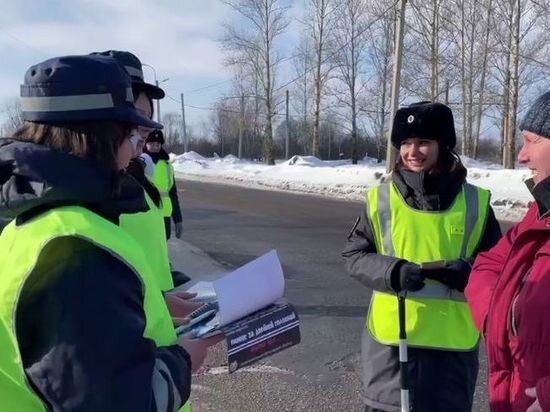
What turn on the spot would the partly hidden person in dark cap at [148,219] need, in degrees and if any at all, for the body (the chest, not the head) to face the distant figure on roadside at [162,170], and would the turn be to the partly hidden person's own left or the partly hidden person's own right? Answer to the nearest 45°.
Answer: approximately 90° to the partly hidden person's own left

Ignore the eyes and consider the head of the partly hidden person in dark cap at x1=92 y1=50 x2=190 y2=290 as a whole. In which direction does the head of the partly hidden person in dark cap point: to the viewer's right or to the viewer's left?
to the viewer's right

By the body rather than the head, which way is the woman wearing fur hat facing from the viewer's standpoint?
toward the camera

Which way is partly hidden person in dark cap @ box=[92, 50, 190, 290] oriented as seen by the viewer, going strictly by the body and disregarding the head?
to the viewer's right

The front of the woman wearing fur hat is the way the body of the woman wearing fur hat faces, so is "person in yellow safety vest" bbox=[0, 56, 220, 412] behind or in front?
in front

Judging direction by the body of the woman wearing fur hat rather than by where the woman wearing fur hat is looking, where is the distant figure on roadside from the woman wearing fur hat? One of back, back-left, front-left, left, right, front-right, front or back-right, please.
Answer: back-right

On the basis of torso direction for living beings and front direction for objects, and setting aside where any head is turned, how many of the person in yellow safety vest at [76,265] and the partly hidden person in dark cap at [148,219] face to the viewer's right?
2

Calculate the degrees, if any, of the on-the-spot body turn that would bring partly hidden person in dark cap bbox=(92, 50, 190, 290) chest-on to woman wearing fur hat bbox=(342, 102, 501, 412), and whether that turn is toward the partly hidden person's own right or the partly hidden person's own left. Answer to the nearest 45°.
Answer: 0° — they already face them

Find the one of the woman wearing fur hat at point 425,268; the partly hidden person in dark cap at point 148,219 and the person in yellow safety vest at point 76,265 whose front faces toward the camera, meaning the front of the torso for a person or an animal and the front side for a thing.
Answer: the woman wearing fur hat

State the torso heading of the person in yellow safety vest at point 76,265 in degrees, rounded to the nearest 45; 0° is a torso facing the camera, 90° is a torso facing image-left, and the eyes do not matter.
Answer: approximately 270°

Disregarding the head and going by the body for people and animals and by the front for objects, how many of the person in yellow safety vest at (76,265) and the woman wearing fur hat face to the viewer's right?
1

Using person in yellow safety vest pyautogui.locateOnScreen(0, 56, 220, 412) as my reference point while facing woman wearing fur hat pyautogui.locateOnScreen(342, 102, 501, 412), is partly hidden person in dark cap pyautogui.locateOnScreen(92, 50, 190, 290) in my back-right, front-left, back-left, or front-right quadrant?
front-left

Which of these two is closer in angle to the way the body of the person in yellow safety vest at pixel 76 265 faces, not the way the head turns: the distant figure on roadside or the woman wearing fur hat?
the woman wearing fur hat
